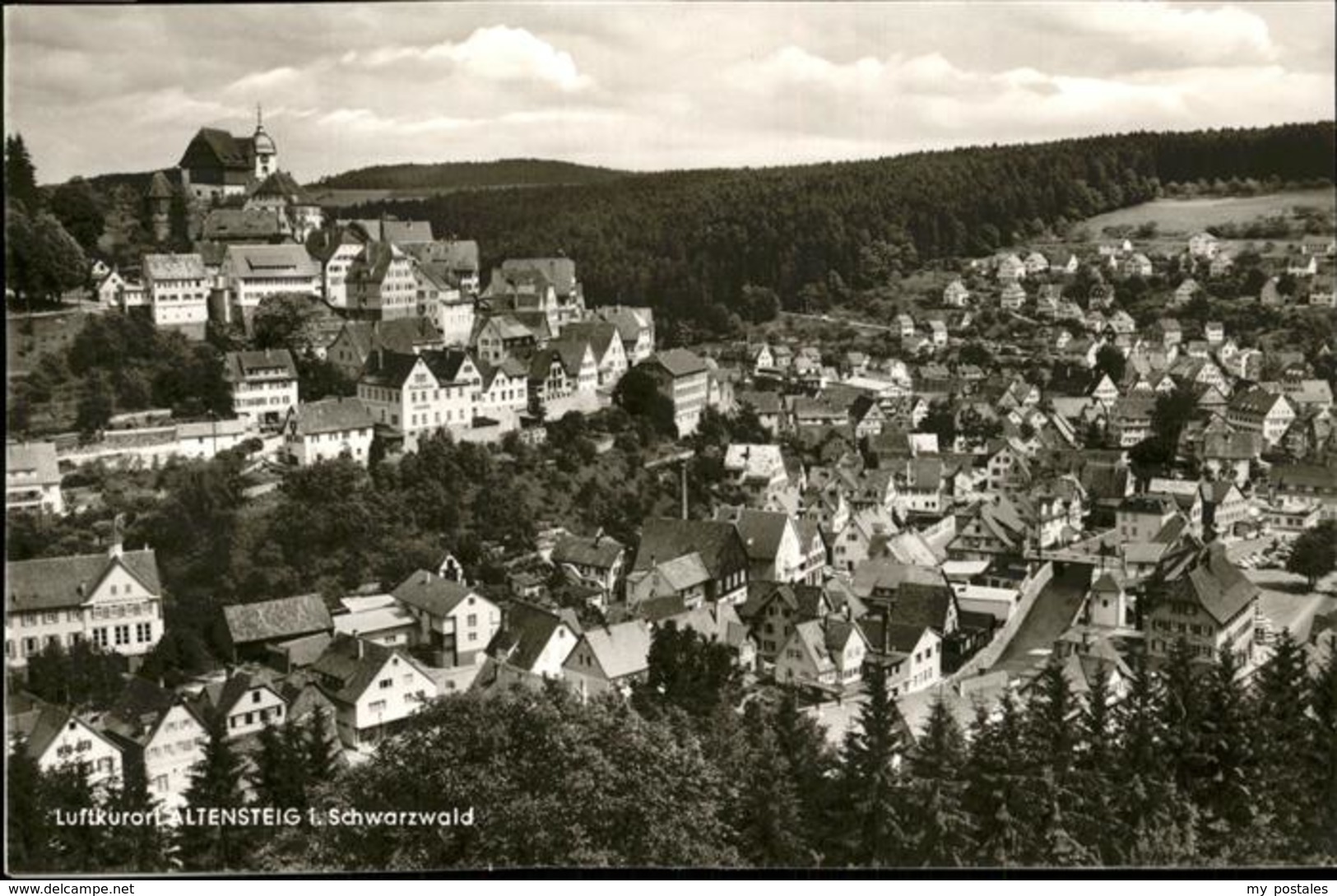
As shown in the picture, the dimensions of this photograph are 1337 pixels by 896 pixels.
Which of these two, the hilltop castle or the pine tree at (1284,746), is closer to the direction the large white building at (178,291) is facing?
the pine tree

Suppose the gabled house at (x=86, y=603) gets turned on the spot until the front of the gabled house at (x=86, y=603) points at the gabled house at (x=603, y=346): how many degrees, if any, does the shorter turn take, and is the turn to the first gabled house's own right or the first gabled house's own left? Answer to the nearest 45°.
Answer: approximately 135° to the first gabled house's own left

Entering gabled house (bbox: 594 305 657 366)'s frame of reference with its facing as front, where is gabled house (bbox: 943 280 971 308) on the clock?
gabled house (bbox: 943 280 971 308) is roughly at 9 o'clock from gabled house (bbox: 594 305 657 366).

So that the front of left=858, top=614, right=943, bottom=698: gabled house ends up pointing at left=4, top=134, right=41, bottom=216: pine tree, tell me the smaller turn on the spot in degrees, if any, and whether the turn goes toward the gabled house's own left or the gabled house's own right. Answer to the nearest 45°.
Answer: approximately 135° to the gabled house's own right

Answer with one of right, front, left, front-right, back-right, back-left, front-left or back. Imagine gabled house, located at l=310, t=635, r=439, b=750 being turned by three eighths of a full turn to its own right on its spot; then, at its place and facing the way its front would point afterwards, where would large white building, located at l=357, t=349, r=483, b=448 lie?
right

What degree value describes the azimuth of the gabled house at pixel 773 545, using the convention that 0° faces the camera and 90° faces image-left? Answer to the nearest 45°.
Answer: approximately 315°

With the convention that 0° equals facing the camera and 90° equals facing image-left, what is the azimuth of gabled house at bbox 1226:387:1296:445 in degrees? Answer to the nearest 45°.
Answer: approximately 315°

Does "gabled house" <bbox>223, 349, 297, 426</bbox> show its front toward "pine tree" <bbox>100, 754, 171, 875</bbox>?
yes

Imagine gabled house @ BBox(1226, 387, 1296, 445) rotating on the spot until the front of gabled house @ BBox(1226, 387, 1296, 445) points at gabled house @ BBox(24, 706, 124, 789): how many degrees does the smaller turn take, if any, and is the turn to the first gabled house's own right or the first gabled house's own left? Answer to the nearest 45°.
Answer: approximately 90° to the first gabled house's own right

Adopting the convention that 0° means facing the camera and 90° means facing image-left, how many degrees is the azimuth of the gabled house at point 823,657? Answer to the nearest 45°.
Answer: approximately 315°

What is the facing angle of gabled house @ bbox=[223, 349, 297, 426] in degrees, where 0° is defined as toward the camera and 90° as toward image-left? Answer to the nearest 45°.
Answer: approximately 0°

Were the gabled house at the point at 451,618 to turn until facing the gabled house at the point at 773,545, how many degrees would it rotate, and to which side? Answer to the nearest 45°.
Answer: approximately 90° to its left
